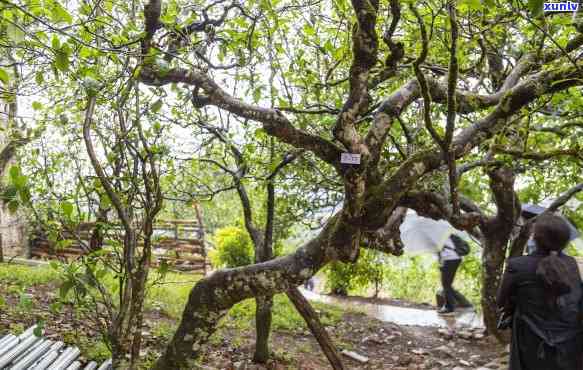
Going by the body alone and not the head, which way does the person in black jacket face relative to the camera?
away from the camera

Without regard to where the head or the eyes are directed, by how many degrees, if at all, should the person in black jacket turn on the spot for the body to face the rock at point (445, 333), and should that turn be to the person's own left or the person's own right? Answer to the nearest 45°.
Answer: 0° — they already face it

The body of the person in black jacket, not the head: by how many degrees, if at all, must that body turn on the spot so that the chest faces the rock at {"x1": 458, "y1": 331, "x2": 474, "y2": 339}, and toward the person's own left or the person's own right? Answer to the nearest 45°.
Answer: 0° — they already face it

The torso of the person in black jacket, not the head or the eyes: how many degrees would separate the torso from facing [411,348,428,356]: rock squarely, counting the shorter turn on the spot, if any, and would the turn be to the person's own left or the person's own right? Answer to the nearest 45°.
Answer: approximately 45° to the person's own left

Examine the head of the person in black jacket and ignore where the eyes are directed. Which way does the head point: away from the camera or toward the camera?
away from the camera

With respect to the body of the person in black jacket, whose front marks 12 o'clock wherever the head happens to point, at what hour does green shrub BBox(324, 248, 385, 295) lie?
The green shrub is roughly at 11 o'clock from the person in black jacket.

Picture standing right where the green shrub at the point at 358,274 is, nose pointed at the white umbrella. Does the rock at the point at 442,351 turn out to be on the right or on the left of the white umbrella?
right

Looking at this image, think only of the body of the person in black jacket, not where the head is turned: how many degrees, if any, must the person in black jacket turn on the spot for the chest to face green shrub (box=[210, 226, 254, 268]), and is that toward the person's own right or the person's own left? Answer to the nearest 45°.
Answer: approximately 45° to the person's own left
